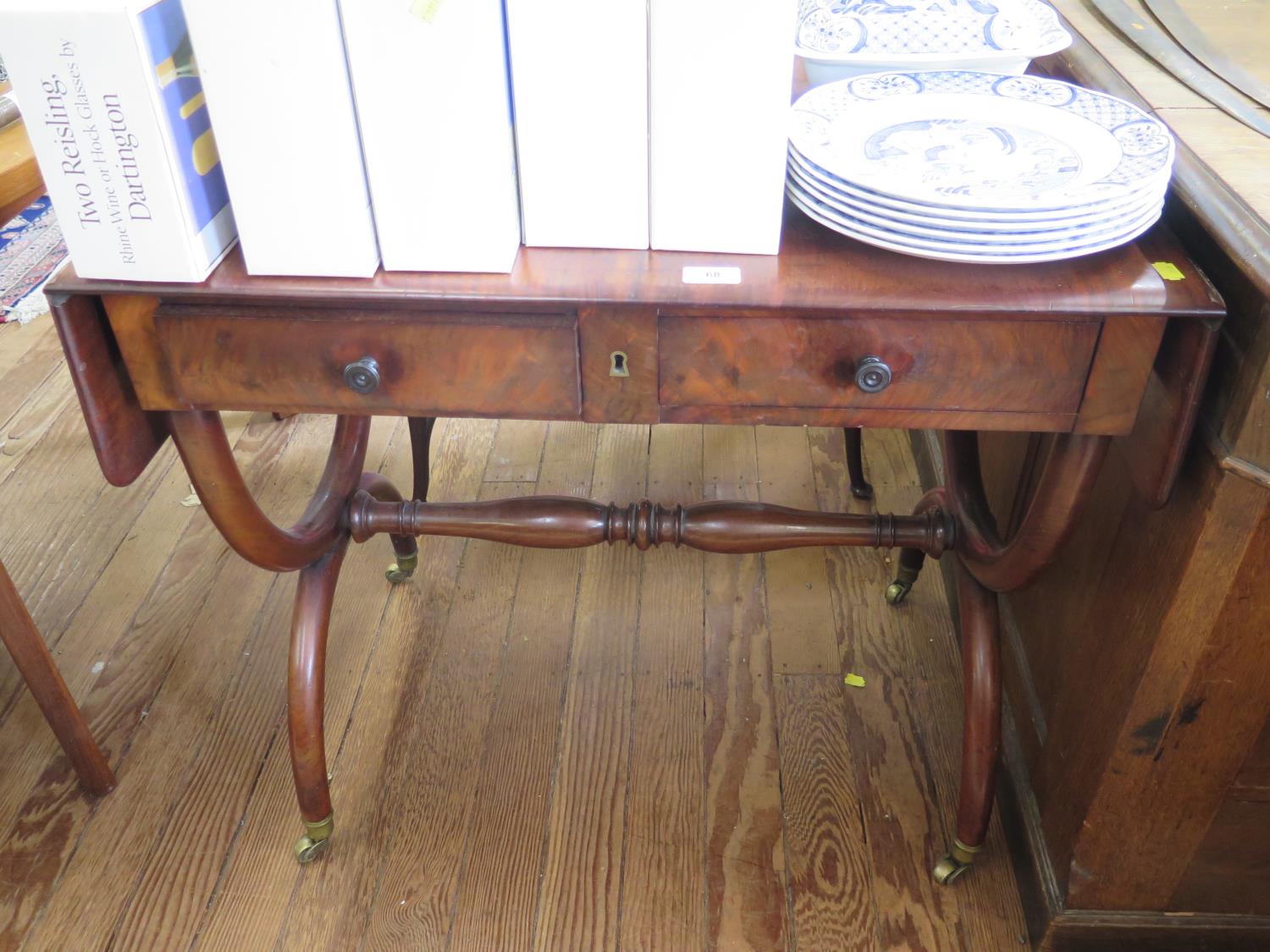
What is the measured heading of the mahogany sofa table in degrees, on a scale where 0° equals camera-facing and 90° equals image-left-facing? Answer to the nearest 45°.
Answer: approximately 0°

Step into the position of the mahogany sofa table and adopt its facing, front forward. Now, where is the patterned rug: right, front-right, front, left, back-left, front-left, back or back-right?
back-right
